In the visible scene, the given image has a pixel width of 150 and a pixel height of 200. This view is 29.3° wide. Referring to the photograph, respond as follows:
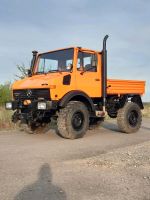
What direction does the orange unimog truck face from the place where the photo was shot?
facing the viewer and to the left of the viewer
